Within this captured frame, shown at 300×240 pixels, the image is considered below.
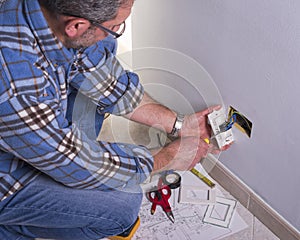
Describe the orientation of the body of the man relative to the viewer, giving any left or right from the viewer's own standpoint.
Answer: facing to the right of the viewer

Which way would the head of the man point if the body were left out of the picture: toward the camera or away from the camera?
away from the camera

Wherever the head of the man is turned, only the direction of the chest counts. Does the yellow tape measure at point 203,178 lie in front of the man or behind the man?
in front

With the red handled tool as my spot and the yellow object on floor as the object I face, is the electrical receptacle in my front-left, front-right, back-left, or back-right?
back-left
